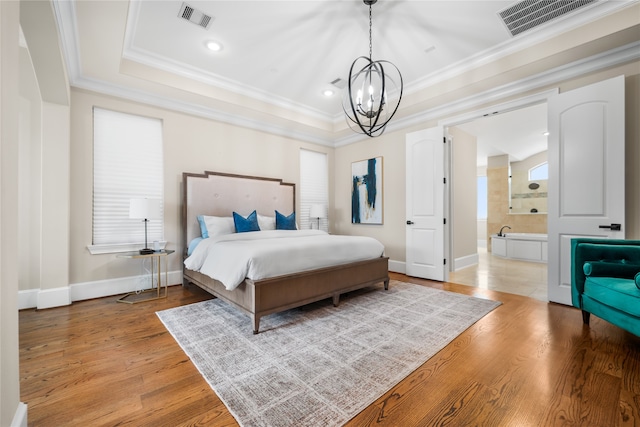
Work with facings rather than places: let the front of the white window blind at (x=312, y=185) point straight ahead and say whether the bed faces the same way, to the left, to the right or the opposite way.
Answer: the same way

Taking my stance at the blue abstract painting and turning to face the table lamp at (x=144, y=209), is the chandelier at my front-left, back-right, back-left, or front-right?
front-left

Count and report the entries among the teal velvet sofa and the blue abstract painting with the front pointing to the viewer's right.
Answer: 0

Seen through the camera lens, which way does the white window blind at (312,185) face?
facing the viewer and to the right of the viewer

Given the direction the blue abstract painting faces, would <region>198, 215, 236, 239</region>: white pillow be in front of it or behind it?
in front

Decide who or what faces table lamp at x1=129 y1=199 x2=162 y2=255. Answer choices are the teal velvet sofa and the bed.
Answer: the teal velvet sofa

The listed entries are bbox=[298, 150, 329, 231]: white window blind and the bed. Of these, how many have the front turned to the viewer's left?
0

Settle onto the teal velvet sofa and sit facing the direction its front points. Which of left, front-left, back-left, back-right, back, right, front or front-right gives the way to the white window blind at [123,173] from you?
front

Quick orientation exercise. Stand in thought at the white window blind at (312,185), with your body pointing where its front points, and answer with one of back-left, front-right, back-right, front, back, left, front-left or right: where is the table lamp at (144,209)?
right

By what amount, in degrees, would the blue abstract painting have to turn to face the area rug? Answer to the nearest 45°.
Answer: approximately 45° to its left

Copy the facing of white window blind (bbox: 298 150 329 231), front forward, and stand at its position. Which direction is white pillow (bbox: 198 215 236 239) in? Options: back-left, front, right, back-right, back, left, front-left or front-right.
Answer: right

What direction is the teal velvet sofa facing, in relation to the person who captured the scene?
facing the viewer and to the left of the viewer
